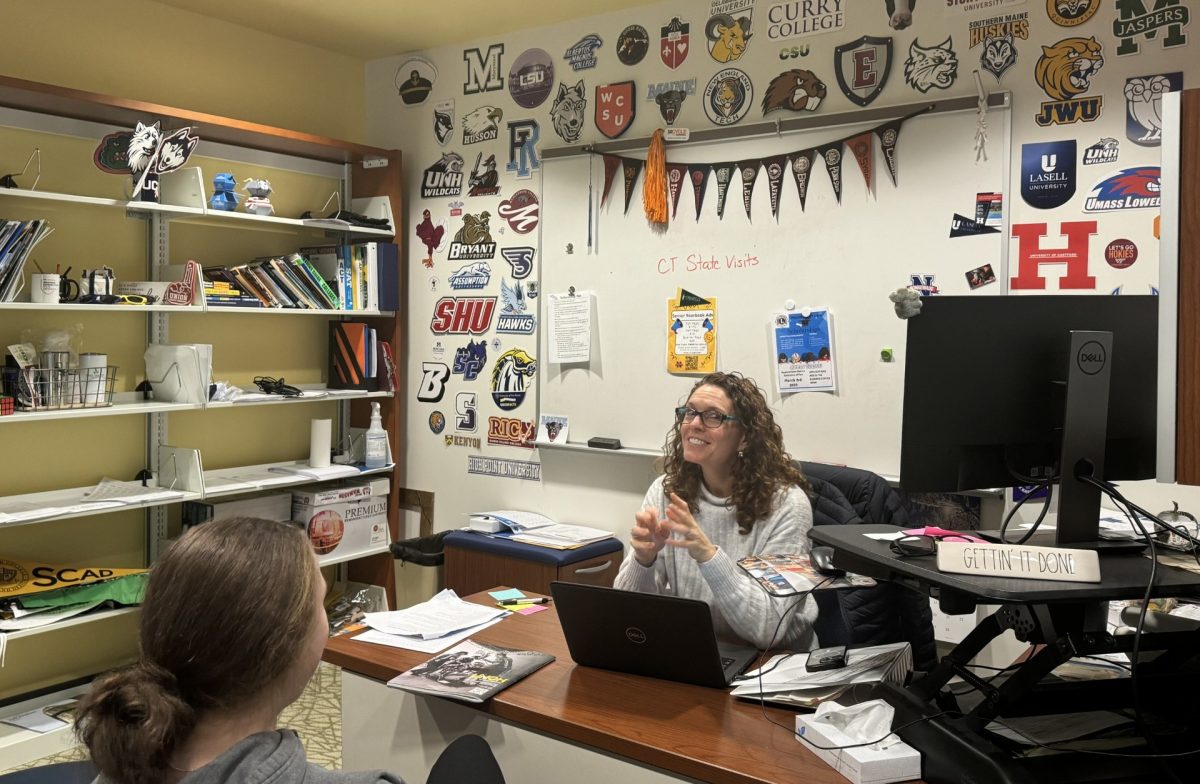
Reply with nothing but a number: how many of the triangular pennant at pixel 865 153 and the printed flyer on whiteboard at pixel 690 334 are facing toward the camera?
2

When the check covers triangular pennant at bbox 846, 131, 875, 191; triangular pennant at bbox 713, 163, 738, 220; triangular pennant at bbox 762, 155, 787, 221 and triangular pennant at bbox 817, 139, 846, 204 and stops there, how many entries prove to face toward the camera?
4

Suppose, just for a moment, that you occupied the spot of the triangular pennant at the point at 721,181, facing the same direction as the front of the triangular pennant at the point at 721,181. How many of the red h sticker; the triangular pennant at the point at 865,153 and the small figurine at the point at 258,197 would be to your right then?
1

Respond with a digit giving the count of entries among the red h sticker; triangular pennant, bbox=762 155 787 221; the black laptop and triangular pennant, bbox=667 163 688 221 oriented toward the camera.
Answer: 3

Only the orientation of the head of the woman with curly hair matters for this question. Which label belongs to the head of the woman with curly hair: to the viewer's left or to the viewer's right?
to the viewer's left

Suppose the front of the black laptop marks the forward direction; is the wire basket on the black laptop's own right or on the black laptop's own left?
on the black laptop's own left

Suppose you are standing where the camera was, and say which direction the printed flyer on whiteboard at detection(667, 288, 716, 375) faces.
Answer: facing the viewer

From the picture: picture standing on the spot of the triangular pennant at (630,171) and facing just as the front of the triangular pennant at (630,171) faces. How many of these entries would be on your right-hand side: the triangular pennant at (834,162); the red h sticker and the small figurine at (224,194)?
1

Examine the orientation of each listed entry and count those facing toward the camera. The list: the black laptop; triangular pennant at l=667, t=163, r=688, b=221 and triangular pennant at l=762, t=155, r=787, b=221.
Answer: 2

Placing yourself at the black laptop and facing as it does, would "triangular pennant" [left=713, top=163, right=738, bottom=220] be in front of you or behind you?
in front

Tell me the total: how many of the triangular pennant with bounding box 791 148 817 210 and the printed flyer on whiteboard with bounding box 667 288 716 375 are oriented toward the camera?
2

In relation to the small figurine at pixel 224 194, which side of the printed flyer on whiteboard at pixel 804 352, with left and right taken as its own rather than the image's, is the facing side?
right

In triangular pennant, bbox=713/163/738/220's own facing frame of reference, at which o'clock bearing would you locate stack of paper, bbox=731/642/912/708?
The stack of paper is roughly at 12 o'clock from the triangular pennant.

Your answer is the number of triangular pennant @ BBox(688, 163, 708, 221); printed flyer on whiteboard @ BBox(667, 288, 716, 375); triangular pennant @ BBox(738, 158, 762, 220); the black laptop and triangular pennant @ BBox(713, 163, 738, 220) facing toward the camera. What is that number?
4

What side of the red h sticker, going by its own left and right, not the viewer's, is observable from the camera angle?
front
